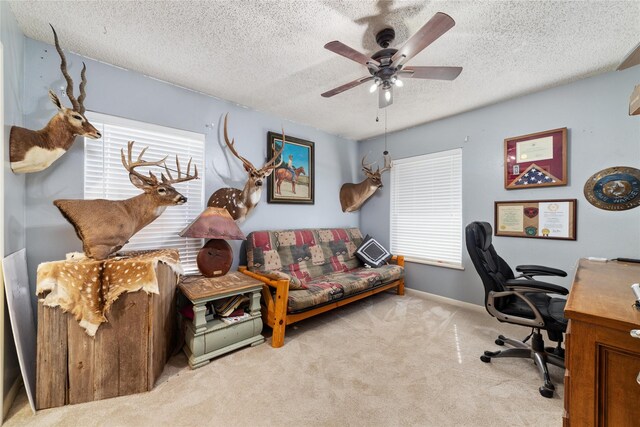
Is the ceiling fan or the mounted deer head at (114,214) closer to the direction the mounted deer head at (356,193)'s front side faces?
the ceiling fan

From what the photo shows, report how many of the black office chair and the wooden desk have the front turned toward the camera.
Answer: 0

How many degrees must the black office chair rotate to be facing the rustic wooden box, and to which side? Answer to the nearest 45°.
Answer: approximately 135° to its right

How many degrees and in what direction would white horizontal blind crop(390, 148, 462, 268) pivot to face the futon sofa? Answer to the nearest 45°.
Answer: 0° — it already faces it

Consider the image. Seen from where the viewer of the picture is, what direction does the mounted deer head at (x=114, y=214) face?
facing to the right of the viewer

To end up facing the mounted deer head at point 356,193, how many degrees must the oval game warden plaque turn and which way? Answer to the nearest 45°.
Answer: approximately 90° to its right

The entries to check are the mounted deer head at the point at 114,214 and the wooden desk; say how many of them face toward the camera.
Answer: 0

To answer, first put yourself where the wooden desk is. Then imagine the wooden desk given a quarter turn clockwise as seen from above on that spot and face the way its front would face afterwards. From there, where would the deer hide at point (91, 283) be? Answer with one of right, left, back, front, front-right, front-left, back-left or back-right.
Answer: back-left

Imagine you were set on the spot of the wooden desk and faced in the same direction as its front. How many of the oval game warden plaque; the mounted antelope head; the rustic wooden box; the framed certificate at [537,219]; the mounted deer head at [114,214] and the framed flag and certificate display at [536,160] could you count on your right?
3

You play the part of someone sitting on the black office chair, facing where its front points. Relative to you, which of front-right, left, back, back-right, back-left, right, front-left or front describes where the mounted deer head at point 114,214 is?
back-right

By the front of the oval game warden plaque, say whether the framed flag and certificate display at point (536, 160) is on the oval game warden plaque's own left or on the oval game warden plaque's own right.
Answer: on the oval game warden plaque's own right

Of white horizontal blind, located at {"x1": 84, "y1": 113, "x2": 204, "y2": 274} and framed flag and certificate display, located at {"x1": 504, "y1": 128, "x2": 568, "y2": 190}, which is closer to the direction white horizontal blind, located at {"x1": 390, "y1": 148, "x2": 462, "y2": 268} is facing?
the white horizontal blind

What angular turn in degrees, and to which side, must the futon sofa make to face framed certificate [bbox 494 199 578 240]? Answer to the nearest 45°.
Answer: approximately 45° to its left

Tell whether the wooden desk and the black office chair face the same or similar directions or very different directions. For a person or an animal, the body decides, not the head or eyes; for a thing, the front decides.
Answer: very different directions
